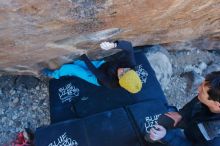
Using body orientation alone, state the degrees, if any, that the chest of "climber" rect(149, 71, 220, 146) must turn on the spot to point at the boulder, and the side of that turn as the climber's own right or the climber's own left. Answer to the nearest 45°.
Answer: approximately 45° to the climber's own right

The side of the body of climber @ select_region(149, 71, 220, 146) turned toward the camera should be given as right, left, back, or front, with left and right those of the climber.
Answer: left

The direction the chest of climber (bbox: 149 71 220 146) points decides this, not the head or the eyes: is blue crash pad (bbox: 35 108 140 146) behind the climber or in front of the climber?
in front

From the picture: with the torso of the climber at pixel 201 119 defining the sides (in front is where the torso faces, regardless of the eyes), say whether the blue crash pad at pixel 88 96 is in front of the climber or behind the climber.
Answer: in front

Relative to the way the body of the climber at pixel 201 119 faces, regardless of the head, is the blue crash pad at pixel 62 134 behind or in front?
in front
